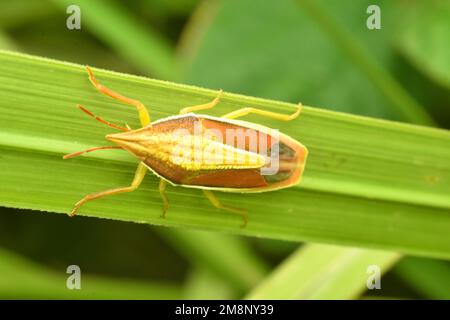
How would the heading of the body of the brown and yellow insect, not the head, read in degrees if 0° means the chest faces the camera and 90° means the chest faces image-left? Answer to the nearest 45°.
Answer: approximately 90°
